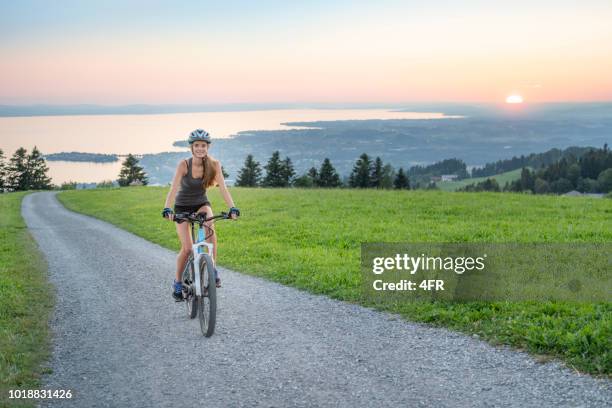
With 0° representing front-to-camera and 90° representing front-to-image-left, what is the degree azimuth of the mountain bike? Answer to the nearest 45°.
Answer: approximately 0°

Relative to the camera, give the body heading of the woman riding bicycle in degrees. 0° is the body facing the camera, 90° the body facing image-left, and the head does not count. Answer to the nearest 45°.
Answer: approximately 0°
